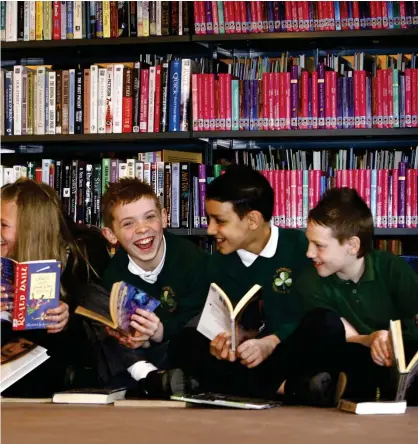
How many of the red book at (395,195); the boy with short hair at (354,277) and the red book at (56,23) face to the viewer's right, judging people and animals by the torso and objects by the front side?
2

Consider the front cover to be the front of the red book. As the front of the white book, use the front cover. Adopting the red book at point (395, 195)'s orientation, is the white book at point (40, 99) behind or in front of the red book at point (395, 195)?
behind

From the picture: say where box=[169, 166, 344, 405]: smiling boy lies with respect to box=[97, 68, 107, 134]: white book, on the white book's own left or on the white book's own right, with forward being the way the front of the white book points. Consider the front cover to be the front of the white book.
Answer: on the white book's own right

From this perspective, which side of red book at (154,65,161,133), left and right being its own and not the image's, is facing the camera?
right

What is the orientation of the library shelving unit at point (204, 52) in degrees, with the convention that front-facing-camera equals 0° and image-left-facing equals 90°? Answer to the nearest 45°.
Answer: approximately 0°

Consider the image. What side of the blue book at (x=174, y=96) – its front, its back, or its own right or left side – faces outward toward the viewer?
right

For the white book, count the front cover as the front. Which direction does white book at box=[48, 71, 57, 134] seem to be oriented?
to the viewer's right
